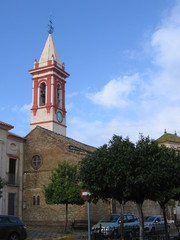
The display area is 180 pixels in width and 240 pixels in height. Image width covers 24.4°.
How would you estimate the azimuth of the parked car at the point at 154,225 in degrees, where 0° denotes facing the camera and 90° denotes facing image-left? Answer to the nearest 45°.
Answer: approximately 45°

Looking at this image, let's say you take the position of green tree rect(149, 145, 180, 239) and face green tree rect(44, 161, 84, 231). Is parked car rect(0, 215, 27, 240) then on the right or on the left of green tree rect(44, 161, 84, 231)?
left

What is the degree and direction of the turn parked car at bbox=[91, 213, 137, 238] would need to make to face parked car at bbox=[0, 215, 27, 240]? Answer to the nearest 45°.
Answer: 0° — it already faces it

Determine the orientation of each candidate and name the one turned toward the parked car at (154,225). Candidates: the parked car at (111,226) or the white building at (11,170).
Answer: the white building

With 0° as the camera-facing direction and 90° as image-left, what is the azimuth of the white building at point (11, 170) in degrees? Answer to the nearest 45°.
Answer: approximately 315°

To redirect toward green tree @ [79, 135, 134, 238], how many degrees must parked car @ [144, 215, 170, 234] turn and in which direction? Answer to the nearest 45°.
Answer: approximately 45° to its left

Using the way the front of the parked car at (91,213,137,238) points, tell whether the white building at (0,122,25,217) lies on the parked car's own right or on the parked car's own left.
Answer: on the parked car's own right
